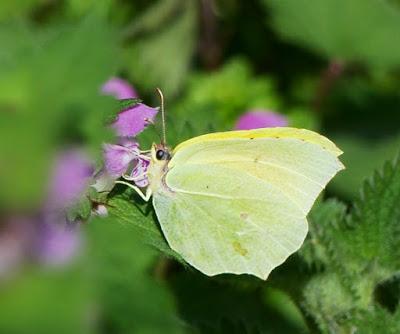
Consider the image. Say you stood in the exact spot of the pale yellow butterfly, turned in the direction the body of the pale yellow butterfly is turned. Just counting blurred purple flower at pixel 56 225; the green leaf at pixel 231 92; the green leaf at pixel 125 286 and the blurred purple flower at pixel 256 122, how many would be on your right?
2

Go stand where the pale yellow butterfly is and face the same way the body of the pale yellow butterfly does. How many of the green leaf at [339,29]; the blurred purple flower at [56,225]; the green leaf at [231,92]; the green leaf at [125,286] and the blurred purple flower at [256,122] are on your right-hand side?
3

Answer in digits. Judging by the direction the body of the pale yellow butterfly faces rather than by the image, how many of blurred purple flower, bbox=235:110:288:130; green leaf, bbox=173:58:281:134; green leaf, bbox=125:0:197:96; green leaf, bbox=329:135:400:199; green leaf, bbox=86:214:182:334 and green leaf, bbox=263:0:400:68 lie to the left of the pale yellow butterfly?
1

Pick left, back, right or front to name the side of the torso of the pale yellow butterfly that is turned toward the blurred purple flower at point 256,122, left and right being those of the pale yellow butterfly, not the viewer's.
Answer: right

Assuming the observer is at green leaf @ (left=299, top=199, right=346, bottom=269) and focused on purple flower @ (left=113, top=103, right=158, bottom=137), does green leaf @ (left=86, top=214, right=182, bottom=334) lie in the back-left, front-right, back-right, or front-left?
front-left

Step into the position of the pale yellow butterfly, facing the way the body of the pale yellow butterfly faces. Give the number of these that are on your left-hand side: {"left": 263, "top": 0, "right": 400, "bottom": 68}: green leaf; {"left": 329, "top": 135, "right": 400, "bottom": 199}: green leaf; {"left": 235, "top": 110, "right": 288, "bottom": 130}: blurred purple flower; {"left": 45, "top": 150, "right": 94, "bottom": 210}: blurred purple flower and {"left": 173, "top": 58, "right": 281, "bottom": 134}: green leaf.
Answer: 1

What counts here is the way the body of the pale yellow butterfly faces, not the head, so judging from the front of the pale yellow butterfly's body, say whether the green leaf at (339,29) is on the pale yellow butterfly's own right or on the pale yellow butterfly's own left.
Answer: on the pale yellow butterfly's own right

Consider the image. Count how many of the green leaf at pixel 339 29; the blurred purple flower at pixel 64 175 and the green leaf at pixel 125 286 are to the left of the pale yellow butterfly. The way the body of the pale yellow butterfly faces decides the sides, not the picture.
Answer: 2

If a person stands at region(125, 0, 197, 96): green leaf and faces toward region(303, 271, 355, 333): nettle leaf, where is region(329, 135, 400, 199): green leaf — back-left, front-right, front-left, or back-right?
front-left

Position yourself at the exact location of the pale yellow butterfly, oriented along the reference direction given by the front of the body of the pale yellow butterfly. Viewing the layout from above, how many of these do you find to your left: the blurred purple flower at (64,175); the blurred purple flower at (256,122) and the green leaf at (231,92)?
1

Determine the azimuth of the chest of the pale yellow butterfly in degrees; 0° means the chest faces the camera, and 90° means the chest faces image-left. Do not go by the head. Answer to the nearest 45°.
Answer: approximately 90°
